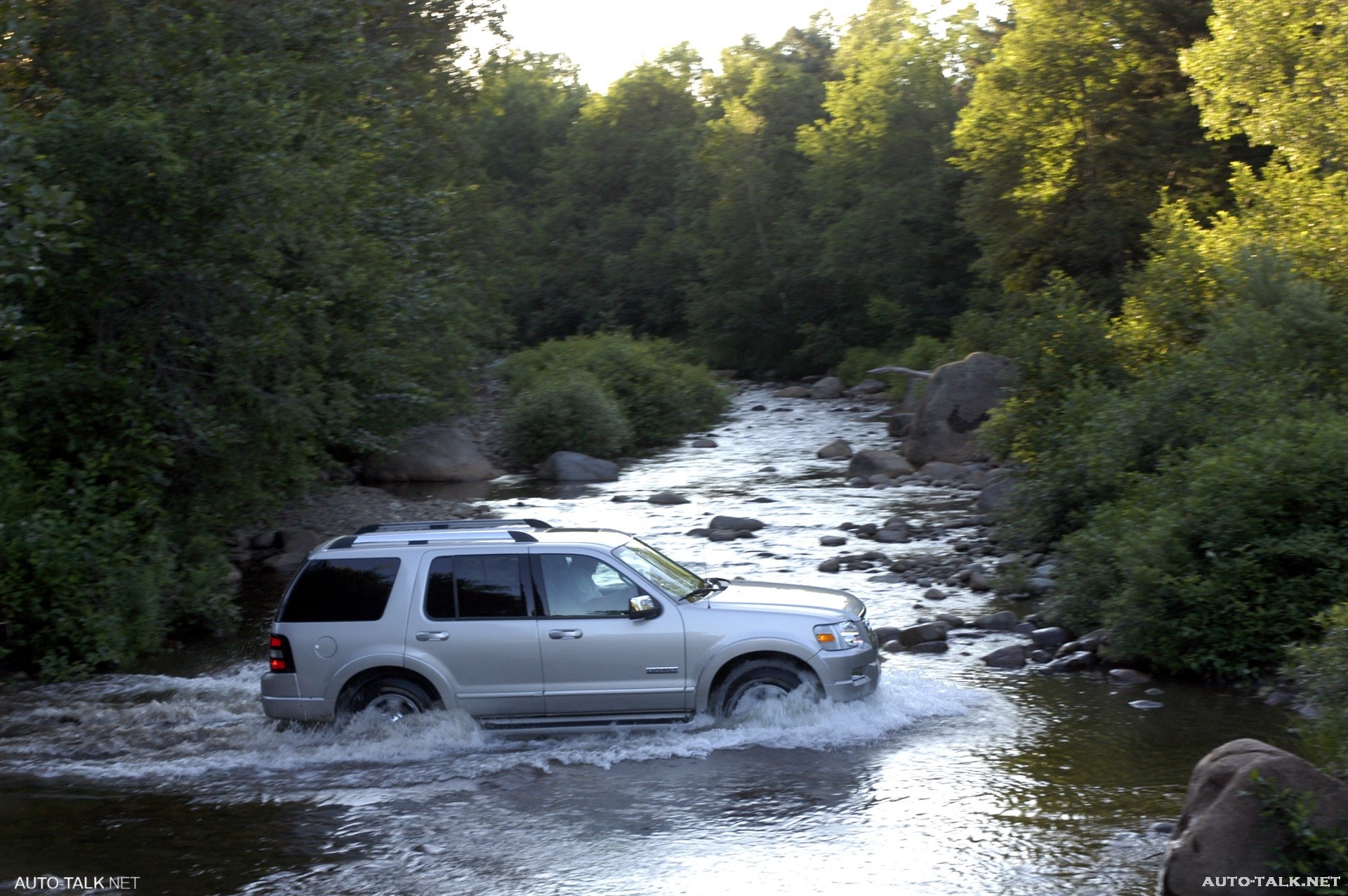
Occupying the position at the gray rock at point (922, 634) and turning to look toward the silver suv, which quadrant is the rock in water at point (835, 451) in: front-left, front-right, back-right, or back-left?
back-right

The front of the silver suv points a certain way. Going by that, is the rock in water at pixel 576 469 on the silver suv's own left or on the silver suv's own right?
on the silver suv's own left

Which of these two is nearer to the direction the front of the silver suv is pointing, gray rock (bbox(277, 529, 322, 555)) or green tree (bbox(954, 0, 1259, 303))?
the green tree

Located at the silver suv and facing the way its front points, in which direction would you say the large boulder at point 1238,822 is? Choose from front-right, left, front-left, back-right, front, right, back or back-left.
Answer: front-right

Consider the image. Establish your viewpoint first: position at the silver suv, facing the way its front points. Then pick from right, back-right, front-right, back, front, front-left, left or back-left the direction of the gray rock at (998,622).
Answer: front-left

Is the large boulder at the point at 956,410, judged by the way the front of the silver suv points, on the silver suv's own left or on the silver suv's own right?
on the silver suv's own left

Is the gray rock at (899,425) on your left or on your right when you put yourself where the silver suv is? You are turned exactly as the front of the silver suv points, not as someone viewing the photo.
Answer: on your left

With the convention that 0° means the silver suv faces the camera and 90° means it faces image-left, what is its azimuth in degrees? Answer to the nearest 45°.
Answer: approximately 270°

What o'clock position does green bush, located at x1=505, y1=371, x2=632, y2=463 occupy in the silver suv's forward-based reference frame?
The green bush is roughly at 9 o'clock from the silver suv.

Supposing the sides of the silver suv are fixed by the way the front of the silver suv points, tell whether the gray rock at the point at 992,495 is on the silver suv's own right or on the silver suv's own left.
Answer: on the silver suv's own left

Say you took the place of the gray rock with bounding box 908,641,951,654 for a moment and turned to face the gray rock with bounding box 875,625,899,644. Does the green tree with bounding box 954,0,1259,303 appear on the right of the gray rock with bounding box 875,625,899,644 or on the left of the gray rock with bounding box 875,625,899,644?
right

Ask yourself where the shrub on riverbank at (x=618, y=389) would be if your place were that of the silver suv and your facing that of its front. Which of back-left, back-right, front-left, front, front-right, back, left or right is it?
left

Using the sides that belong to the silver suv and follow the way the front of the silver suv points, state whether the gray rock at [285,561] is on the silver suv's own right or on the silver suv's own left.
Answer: on the silver suv's own left
